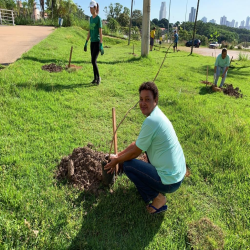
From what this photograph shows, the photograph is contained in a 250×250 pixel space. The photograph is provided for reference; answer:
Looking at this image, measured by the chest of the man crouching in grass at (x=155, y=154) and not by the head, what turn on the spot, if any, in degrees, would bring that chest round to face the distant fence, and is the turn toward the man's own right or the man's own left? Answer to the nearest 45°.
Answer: approximately 45° to the man's own right

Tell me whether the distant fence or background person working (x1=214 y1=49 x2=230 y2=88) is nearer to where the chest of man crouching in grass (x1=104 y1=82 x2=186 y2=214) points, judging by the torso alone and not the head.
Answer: the distant fence

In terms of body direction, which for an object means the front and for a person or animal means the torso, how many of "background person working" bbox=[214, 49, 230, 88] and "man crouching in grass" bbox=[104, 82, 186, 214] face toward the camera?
1

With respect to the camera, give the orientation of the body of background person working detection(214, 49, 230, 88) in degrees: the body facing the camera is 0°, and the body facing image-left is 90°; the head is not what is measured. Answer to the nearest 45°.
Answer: approximately 0°

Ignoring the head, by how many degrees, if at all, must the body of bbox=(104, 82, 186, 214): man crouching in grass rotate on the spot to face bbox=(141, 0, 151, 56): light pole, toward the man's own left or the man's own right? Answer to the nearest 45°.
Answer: approximately 90° to the man's own right

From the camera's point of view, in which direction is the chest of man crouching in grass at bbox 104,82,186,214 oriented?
to the viewer's left

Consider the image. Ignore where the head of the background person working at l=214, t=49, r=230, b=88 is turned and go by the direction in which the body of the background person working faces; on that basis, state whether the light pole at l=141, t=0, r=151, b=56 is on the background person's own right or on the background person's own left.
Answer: on the background person's own right

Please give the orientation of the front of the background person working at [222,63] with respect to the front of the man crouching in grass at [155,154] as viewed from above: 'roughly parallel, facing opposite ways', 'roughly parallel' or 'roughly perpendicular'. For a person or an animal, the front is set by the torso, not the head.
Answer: roughly perpendicular

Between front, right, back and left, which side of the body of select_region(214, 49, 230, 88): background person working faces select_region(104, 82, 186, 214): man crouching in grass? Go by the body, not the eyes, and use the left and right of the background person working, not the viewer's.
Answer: front

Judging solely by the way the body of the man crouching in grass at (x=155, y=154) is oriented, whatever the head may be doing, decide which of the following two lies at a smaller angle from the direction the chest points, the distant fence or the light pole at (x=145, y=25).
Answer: the distant fence

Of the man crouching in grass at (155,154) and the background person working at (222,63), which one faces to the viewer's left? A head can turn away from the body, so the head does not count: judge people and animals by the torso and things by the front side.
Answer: the man crouching in grass
